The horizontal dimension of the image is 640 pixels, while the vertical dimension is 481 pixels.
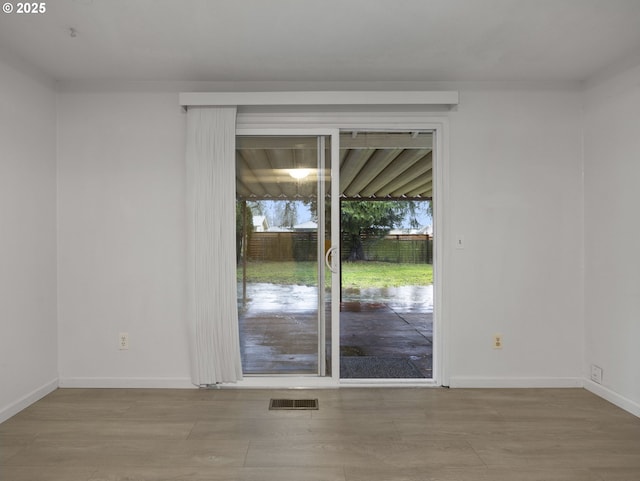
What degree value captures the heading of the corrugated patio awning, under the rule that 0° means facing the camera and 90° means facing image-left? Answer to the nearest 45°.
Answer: approximately 180°

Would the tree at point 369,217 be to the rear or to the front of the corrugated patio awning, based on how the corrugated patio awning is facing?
to the front
